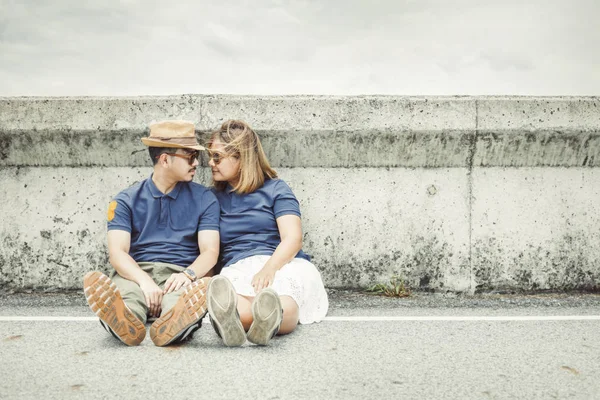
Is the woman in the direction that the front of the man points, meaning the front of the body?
no

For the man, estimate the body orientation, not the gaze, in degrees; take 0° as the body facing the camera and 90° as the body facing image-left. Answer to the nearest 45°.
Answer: approximately 0°
